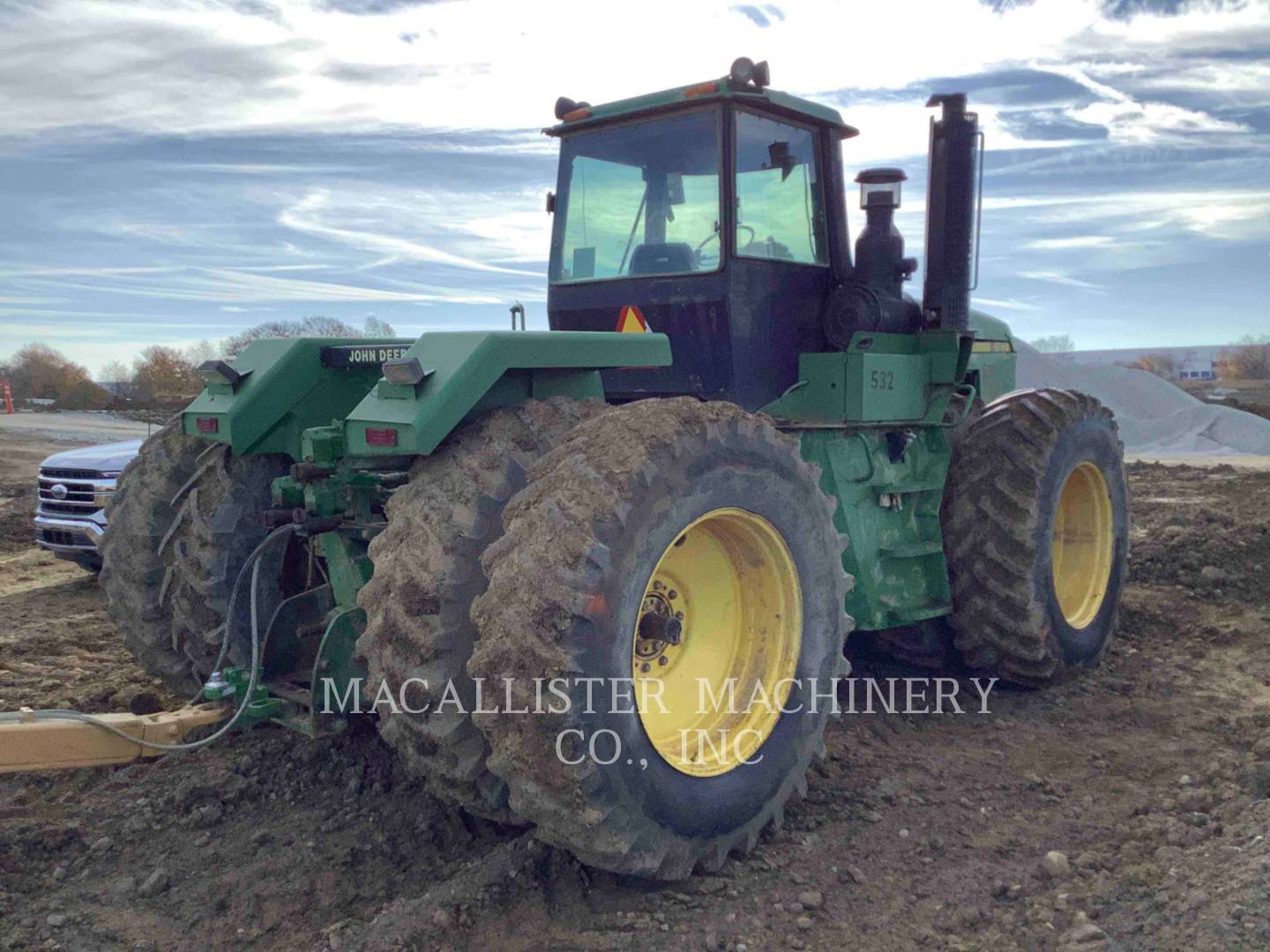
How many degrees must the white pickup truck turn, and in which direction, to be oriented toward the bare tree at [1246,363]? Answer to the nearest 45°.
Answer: approximately 180°

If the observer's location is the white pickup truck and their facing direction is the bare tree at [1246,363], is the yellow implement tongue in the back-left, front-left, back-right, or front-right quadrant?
back-right

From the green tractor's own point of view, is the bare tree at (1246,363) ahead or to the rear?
ahead

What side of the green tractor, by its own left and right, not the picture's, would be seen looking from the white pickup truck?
left

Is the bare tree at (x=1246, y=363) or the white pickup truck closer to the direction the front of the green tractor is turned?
the bare tree

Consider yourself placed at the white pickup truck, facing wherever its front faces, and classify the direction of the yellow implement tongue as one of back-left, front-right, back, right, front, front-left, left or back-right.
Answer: front-left

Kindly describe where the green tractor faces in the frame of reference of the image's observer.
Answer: facing away from the viewer and to the right of the viewer

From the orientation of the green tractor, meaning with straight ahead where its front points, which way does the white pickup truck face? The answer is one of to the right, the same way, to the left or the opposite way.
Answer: the opposite way
